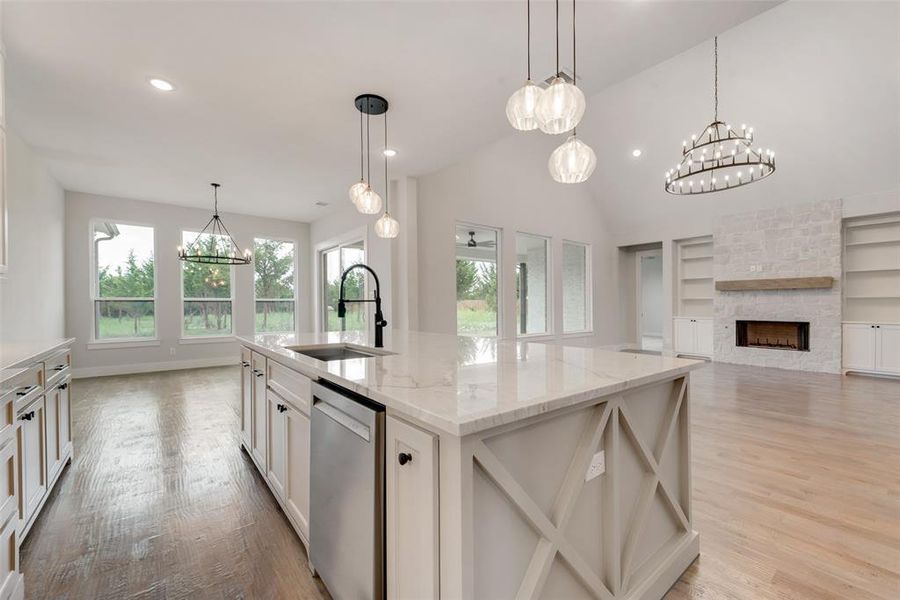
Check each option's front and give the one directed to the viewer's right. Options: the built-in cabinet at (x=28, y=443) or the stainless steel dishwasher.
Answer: the built-in cabinet

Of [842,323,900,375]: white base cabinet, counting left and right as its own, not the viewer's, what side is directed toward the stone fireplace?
right

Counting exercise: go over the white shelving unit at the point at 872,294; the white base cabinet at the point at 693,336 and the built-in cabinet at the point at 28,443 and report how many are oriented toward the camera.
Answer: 2

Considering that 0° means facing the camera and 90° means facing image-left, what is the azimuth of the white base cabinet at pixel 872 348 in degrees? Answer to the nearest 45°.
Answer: approximately 0°

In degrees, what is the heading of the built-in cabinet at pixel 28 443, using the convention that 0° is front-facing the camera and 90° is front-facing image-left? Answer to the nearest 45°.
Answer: approximately 270°

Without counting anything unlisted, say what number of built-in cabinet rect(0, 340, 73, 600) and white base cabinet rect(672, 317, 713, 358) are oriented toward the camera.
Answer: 1
